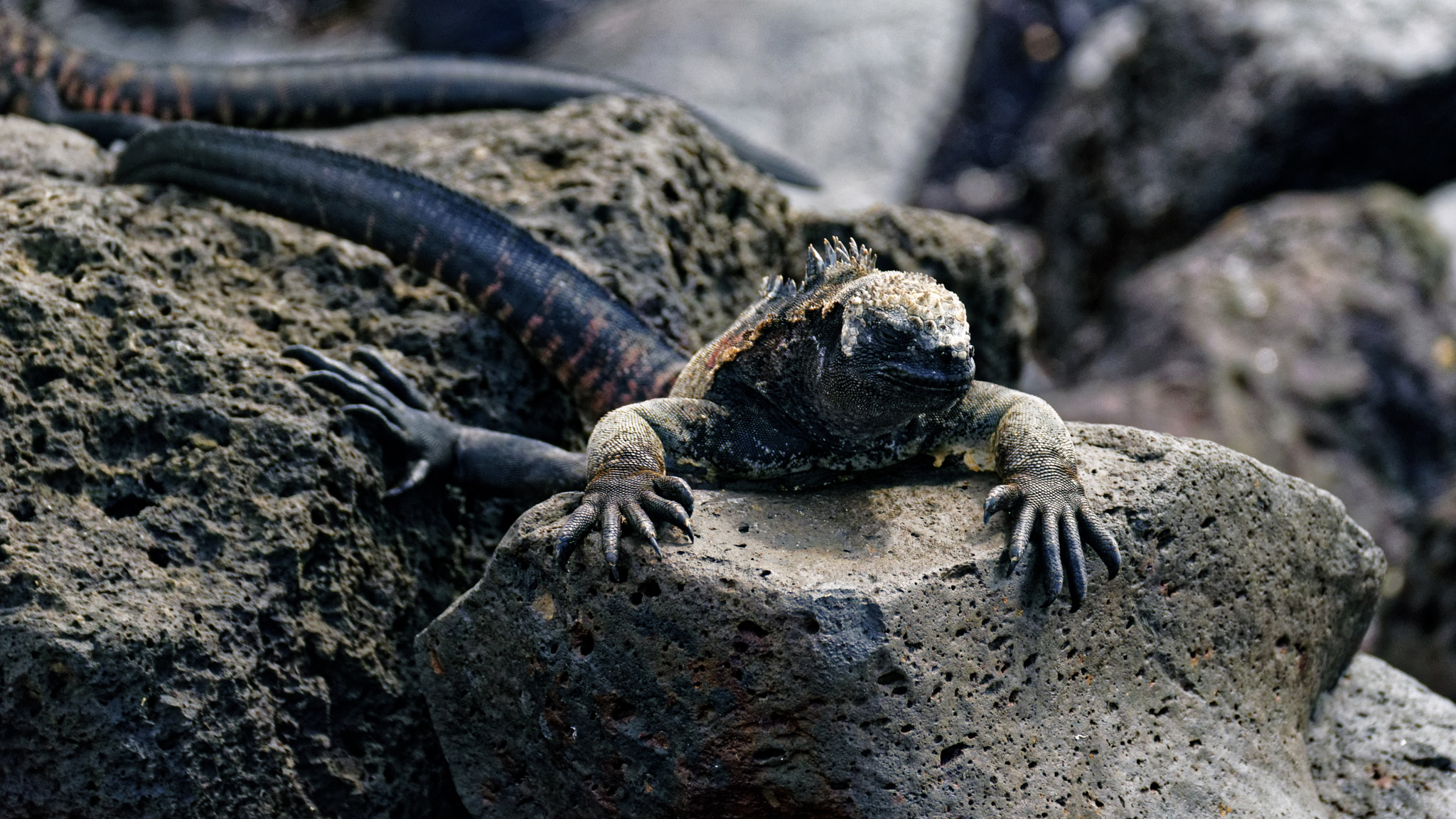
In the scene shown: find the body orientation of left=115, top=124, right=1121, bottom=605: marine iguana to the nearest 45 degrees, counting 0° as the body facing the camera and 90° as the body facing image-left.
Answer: approximately 315°

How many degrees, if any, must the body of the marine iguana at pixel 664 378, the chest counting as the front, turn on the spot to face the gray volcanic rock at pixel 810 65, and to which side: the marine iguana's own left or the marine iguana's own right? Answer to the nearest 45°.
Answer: approximately 135° to the marine iguana's own left

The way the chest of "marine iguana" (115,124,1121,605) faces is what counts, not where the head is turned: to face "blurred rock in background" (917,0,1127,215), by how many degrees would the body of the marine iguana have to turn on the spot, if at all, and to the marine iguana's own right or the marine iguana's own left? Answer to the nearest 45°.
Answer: approximately 135° to the marine iguana's own left

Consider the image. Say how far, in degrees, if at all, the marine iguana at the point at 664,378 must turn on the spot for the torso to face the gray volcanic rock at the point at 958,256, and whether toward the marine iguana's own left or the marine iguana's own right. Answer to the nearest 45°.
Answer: approximately 90° to the marine iguana's own left

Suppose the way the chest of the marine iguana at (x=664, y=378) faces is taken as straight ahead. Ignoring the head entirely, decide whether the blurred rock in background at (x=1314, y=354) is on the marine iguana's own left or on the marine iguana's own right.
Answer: on the marine iguana's own left

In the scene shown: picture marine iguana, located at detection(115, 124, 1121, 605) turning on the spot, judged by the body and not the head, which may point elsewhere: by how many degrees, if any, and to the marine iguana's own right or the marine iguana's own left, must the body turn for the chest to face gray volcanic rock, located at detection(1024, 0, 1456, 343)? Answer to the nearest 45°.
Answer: approximately 90° to the marine iguana's own left

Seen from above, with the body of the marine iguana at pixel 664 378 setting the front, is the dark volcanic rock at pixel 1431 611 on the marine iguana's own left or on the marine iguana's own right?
on the marine iguana's own left

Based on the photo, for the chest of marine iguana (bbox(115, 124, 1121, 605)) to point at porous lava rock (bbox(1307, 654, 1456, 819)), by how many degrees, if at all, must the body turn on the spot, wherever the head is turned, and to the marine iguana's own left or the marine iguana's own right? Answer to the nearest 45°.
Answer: approximately 45° to the marine iguana's own left
